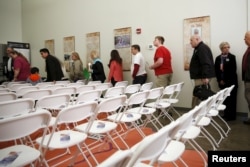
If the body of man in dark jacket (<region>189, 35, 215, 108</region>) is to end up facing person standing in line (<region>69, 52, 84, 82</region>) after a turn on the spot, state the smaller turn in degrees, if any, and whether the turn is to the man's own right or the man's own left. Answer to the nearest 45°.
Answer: approximately 45° to the man's own right

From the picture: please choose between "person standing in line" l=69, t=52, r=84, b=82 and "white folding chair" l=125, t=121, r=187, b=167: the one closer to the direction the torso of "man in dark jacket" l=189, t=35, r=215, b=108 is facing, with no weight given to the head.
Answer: the person standing in line

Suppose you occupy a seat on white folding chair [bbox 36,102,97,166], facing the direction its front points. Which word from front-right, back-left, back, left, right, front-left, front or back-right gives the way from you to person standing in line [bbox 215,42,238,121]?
back

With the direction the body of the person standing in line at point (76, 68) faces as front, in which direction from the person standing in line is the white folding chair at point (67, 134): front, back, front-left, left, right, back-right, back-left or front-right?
left

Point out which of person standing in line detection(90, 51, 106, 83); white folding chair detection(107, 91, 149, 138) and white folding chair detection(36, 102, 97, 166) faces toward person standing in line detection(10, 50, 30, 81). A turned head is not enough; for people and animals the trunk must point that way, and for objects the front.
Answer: person standing in line detection(90, 51, 106, 83)

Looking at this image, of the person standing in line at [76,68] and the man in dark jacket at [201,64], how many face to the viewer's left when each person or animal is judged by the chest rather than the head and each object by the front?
2
